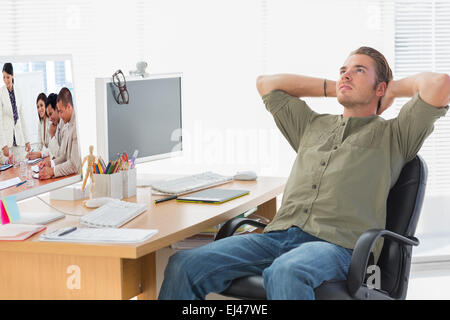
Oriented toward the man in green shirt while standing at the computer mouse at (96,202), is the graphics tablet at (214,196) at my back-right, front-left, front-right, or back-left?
front-left

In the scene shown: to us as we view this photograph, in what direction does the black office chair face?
facing the viewer and to the left of the viewer

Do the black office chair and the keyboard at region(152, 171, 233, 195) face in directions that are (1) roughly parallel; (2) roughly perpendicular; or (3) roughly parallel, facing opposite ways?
roughly perpendicular

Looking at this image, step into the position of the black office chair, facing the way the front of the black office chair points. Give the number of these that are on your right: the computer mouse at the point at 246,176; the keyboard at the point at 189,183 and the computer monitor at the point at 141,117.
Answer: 3

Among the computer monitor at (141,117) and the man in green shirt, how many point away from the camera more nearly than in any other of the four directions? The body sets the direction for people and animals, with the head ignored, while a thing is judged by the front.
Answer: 0

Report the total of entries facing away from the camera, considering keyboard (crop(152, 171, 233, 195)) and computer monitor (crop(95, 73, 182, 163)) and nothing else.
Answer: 0

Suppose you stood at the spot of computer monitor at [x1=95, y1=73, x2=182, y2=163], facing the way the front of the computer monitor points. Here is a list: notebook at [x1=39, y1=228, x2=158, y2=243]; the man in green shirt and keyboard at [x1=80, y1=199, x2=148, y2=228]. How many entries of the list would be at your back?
0

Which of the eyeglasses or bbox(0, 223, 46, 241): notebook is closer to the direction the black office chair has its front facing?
the notebook

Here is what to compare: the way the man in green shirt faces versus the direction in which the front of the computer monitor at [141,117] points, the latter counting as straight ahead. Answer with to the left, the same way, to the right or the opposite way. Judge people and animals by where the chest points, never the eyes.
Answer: to the right

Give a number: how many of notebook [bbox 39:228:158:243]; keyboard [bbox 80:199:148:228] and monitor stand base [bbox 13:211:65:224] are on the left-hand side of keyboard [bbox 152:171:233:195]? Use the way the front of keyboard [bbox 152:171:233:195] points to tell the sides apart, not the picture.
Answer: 0

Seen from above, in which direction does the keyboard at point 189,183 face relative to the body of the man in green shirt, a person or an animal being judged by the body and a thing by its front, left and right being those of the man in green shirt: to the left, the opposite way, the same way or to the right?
to the left

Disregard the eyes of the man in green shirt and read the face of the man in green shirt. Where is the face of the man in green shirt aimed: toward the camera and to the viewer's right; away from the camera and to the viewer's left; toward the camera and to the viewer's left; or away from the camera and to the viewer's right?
toward the camera and to the viewer's left

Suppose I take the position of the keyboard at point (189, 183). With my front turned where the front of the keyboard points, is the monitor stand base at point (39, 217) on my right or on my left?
on my right

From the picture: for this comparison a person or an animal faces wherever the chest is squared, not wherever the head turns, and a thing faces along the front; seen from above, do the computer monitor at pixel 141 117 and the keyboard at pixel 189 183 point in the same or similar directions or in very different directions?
same or similar directions

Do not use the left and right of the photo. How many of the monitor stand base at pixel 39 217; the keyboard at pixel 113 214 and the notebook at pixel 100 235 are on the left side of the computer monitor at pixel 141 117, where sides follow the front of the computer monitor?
0

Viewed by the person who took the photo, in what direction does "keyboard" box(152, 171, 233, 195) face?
facing the viewer and to the right of the viewer
